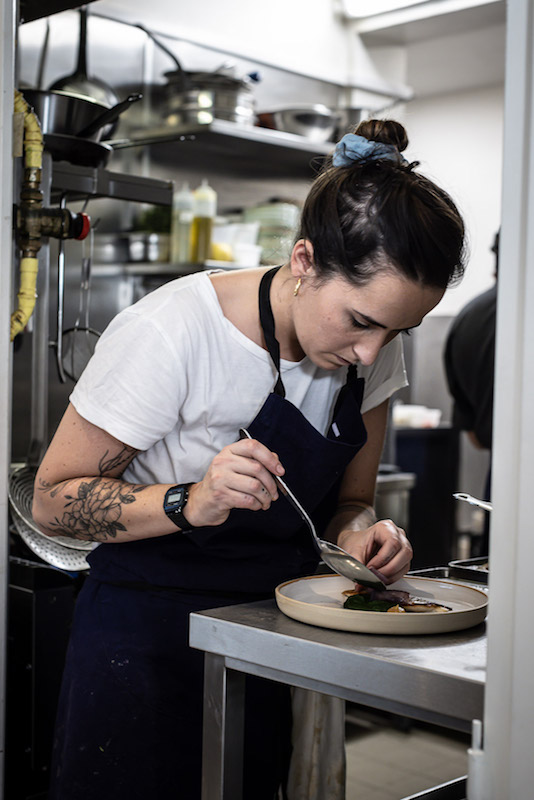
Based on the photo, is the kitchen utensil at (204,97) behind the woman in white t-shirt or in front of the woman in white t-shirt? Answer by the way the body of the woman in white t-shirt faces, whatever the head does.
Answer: behind

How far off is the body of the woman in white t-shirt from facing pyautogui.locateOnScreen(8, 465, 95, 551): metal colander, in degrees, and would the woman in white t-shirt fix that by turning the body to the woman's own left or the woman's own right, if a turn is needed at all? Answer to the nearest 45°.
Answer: approximately 180°

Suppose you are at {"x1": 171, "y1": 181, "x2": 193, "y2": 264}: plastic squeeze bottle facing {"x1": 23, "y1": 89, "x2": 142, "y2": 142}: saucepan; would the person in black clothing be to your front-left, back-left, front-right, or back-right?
back-left

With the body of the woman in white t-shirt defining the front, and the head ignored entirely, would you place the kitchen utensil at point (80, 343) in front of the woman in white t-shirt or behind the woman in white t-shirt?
behind

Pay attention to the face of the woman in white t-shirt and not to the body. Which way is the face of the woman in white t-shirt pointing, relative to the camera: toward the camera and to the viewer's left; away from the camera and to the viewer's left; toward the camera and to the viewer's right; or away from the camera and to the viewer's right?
toward the camera and to the viewer's right

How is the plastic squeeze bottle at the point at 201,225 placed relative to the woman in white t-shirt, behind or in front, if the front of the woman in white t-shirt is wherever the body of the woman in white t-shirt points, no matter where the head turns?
behind

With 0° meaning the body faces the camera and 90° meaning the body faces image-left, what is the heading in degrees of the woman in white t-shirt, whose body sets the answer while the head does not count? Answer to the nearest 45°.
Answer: approximately 315°

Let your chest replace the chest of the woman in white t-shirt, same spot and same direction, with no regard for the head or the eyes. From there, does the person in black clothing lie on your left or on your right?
on your left
